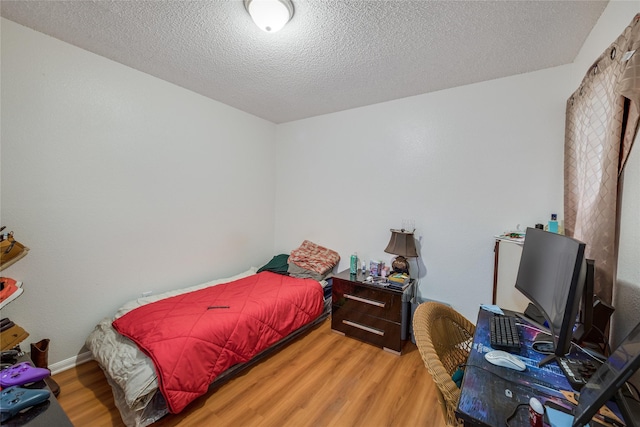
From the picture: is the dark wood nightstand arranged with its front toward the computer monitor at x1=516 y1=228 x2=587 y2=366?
no

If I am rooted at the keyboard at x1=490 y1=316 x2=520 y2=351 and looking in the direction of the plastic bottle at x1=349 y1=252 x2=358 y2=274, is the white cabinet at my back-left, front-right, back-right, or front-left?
front-right

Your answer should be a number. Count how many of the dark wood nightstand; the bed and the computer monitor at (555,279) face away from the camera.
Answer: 0

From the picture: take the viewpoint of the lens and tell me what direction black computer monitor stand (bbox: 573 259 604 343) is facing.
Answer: facing to the left of the viewer

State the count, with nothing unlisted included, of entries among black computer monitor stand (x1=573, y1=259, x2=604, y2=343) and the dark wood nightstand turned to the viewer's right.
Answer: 0

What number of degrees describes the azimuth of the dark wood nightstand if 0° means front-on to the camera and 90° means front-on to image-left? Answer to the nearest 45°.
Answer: approximately 45°

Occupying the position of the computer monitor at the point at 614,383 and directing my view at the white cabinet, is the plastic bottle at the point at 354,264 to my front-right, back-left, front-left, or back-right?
front-left

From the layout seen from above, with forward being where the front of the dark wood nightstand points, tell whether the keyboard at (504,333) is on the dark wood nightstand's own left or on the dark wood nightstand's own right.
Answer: on the dark wood nightstand's own left

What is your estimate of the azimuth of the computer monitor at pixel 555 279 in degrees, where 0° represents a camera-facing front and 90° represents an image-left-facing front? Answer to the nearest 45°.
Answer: approximately 45°

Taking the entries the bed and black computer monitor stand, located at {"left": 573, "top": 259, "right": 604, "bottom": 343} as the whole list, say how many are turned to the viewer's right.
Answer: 0

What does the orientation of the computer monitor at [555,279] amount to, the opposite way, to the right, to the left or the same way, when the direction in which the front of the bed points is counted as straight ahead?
to the right

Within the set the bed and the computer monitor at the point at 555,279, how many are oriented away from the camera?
0

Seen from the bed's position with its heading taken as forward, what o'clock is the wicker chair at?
The wicker chair is roughly at 9 o'clock from the bed.

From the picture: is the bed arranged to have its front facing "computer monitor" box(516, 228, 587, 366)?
no

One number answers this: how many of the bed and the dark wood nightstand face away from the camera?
0

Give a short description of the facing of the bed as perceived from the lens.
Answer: facing the viewer and to the left of the viewer
